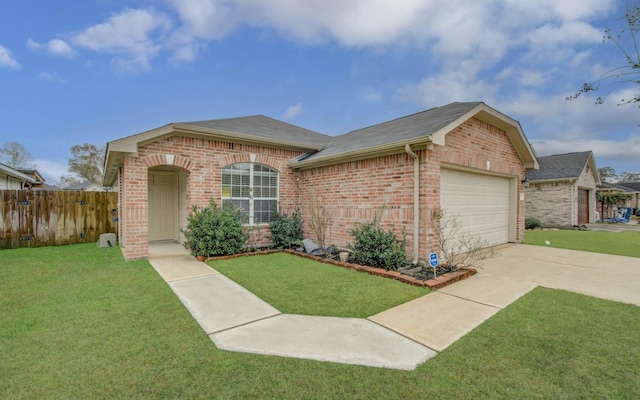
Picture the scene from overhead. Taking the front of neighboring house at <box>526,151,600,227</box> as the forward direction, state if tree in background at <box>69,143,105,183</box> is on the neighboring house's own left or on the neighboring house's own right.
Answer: on the neighboring house's own right

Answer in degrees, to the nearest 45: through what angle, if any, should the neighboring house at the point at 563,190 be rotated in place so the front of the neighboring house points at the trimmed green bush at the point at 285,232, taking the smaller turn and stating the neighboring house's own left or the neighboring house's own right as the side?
approximately 45° to the neighboring house's own right

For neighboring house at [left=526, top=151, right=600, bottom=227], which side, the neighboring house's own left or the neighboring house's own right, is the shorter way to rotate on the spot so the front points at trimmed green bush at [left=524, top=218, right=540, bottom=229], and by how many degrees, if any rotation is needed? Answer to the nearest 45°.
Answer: approximately 90° to the neighboring house's own right

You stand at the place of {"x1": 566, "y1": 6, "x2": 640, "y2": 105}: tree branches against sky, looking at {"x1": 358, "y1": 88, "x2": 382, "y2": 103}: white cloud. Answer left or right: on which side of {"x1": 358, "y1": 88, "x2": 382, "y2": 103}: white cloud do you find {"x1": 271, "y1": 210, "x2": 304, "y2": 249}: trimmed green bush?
left

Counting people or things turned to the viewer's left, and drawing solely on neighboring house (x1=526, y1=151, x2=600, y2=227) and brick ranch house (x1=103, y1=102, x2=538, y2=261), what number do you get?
0

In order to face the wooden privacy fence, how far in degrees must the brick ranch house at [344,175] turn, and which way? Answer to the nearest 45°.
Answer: approximately 135° to its right

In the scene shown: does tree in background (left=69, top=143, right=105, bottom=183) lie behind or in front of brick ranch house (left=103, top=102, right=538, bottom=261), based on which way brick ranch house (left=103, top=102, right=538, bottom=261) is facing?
behind

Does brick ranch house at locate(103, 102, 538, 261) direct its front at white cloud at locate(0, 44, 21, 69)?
no

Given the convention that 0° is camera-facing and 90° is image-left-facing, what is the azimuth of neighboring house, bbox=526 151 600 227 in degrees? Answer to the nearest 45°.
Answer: approximately 315°

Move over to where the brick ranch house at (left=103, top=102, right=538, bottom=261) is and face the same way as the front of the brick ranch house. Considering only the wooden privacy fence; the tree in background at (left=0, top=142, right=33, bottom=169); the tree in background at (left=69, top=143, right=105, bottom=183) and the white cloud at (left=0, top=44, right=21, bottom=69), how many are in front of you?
0

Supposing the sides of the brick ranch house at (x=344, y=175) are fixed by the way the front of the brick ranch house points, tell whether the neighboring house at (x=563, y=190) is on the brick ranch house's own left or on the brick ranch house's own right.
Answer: on the brick ranch house's own left

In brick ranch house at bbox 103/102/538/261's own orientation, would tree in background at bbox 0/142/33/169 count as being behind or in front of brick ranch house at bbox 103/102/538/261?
behind

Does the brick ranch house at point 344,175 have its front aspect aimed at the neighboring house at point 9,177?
no

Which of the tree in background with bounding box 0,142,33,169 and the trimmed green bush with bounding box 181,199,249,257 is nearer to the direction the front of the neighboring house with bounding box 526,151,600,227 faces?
the trimmed green bush

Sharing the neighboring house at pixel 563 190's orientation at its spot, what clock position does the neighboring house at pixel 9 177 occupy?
the neighboring house at pixel 9 177 is roughly at 3 o'clock from the neighboring house at pixel 563 190.

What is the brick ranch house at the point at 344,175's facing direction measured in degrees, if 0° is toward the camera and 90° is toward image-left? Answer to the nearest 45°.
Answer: approximately 315°

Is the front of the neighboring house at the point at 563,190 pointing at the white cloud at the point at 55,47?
no
